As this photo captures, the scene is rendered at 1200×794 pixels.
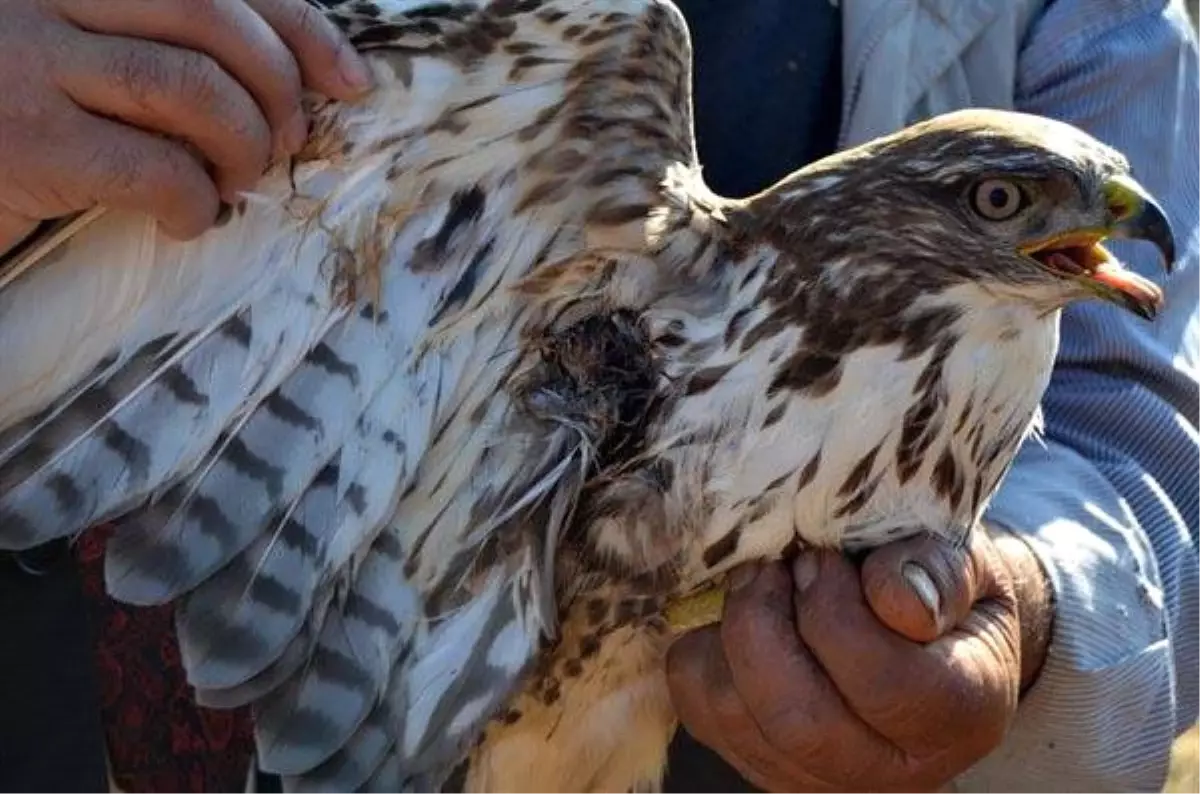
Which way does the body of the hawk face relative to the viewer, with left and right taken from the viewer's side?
facing to the right of the viewer
